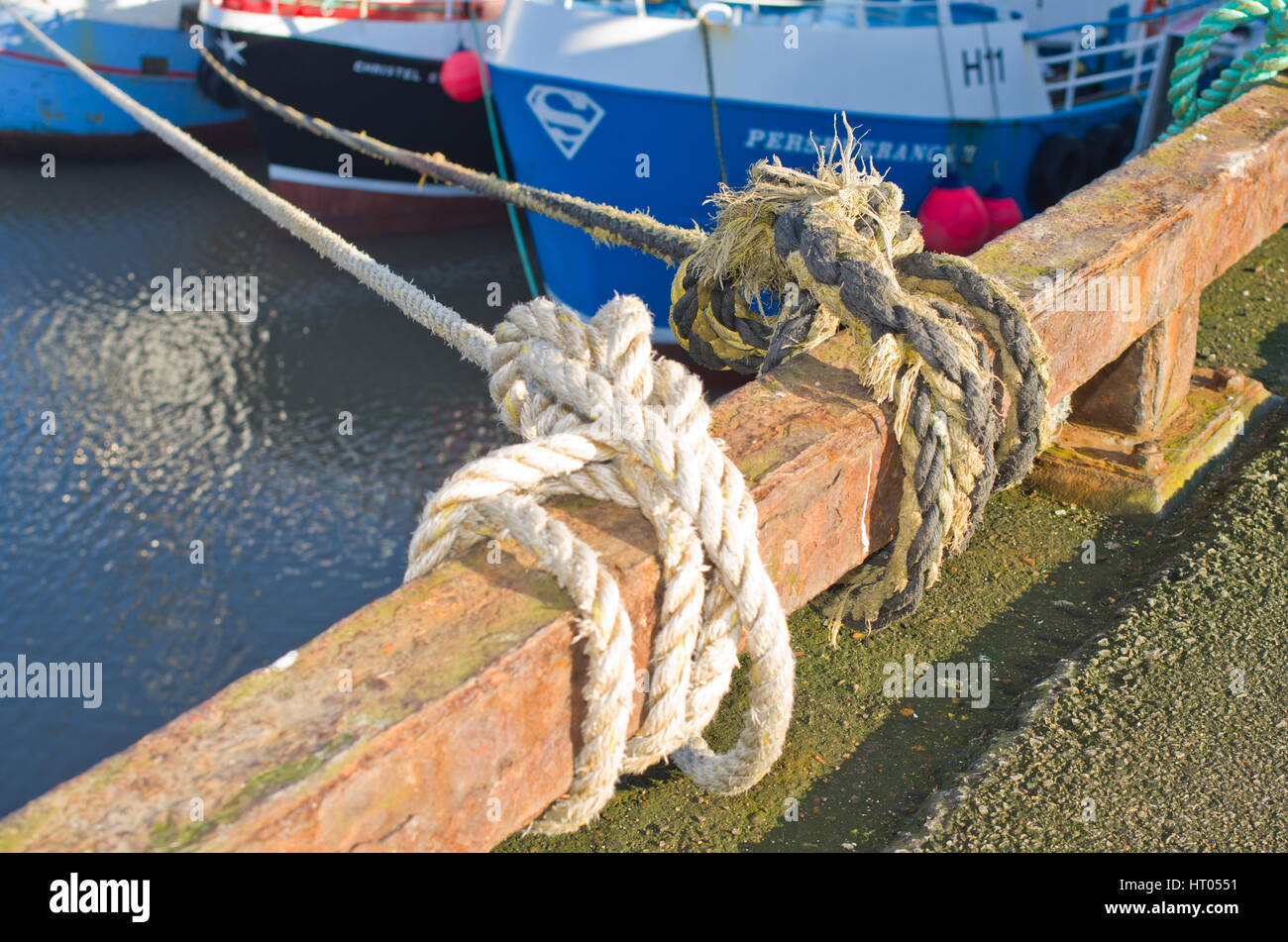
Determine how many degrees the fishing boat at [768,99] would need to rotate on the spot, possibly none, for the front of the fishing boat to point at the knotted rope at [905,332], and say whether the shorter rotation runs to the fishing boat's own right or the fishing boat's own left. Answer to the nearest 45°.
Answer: approximately 45° to the fishing boat's own left

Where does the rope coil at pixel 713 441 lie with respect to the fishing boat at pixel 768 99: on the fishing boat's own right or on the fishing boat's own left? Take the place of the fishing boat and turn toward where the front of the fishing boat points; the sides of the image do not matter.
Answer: on the fishing boat's own left

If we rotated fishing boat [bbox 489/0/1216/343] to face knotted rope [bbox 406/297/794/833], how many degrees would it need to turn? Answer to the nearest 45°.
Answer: approximately 45° to its left

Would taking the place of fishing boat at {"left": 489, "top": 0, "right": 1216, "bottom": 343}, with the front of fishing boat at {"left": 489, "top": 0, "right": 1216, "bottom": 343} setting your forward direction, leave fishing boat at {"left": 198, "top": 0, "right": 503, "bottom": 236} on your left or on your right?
on your right

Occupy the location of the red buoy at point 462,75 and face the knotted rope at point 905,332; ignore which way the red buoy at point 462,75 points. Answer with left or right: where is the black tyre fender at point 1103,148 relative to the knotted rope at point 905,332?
left

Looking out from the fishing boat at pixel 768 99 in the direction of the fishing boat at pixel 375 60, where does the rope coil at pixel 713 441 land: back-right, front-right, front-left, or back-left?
back-left

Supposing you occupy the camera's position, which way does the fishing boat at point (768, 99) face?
facing the viewer and to the left of the viewer
